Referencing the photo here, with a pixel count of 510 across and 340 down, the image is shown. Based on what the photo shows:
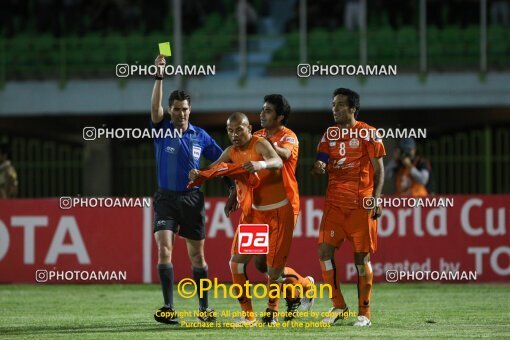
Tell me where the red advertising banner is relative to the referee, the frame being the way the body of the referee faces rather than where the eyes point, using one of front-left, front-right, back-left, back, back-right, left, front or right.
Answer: back

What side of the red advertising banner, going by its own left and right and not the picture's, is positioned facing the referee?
front

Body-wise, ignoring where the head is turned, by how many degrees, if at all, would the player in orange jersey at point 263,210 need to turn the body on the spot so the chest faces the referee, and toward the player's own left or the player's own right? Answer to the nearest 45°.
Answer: approximately 90° to the player's own right

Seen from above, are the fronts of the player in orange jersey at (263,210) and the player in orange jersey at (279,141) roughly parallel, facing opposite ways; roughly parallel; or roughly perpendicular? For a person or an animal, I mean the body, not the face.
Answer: roughly parallel

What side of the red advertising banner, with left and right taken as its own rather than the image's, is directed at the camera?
front

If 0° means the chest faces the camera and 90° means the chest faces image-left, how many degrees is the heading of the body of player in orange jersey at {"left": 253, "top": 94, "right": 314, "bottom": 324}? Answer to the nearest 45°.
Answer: approximately 45°

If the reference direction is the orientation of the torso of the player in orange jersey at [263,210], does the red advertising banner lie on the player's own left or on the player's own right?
on the player's own right

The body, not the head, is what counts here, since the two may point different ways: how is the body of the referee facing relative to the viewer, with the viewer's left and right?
facing the viewer

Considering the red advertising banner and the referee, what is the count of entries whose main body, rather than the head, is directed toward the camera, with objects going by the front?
2

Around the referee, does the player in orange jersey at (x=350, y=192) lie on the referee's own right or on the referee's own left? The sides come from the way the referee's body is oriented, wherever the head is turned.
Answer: on the referee's own left
